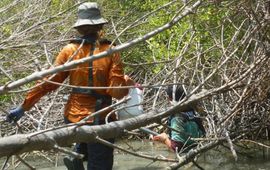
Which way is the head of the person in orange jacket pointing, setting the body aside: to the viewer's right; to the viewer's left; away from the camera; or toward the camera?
away from the camera

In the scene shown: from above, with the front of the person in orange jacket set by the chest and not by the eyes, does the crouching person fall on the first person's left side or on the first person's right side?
on the first person's right side

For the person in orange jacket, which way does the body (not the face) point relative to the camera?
away from the camera
